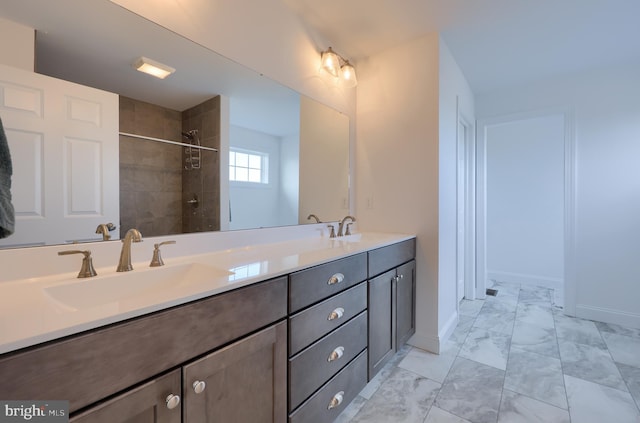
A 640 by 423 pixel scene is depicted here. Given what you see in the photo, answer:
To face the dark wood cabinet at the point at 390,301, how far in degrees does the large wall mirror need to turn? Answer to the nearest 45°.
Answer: approximately 45° to its left

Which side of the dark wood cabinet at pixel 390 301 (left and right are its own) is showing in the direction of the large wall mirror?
right

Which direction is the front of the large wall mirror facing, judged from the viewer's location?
facing the viewer and to the right of the viewer

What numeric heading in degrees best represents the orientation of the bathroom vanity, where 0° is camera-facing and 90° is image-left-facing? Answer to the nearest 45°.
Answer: approximately 315°
